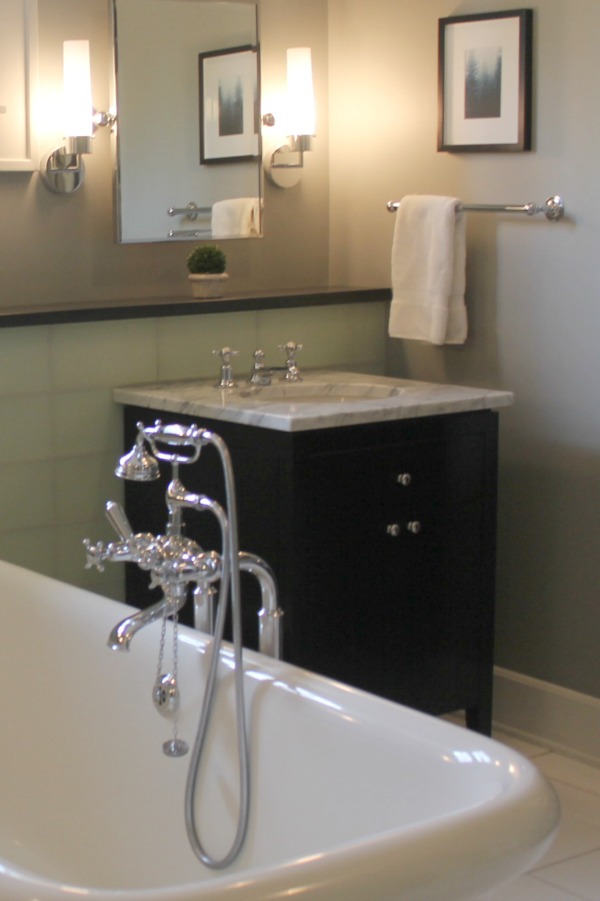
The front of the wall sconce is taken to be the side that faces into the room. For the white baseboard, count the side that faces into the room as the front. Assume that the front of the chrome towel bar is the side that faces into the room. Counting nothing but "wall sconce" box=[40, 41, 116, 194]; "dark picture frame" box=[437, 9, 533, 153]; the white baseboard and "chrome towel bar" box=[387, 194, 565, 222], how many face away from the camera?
0

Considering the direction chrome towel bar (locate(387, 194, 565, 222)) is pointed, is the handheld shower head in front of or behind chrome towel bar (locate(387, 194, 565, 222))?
in front

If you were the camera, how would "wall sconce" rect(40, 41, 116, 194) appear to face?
facing the viewer and to the right of the viewer

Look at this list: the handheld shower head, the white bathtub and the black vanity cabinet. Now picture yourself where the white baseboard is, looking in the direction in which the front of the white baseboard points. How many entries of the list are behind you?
0

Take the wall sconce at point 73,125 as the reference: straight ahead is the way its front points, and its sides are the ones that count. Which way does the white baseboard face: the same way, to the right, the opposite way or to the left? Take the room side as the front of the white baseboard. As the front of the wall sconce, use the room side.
to the right

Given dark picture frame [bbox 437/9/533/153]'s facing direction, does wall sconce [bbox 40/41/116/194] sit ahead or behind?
ahead

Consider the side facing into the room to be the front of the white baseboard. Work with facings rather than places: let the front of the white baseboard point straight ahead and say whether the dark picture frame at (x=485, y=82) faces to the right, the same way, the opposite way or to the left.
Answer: the same way

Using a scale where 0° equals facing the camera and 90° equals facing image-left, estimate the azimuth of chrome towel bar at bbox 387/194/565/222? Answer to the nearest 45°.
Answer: approximately 45°

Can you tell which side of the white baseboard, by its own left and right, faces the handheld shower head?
front

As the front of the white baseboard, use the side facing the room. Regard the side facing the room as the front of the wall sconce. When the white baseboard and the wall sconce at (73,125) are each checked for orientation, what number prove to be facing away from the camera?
0

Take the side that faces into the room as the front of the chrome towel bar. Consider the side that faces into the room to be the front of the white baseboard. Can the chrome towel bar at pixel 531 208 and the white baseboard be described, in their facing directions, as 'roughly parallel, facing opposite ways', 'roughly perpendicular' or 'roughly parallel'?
roughly parallel

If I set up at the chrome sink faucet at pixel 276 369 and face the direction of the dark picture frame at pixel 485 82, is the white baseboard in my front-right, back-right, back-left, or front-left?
front-right

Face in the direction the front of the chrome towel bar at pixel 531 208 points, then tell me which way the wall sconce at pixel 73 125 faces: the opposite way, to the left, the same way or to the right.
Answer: to the left

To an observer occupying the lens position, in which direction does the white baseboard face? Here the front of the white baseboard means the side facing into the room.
facing the viewer and to the left of the viewer
